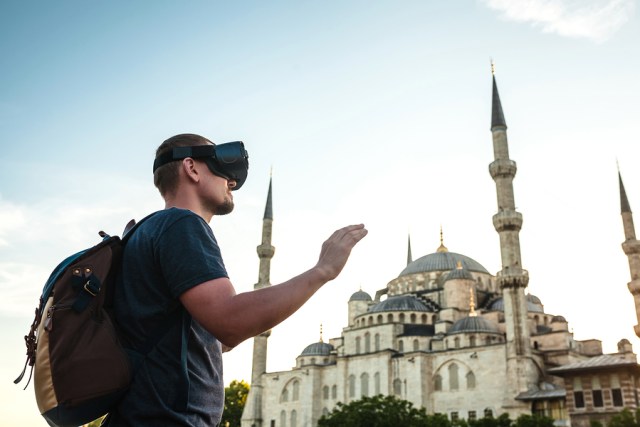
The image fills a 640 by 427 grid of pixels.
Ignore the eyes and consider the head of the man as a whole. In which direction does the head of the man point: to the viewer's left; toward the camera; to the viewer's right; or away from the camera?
to the viewer's right

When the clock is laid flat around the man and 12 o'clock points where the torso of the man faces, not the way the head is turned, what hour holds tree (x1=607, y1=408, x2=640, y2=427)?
The tree is roughly at 10 o'clock from the man.

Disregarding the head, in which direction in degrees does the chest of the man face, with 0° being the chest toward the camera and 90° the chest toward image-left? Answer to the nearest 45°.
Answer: approximately 270°

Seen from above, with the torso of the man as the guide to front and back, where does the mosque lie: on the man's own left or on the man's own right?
on the man's own left

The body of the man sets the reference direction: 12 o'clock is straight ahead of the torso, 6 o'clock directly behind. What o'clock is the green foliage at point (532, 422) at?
The green foliage is roughly at 10 o'clock from the man.

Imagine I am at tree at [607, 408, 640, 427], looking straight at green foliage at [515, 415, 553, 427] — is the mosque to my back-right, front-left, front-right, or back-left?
front-right
